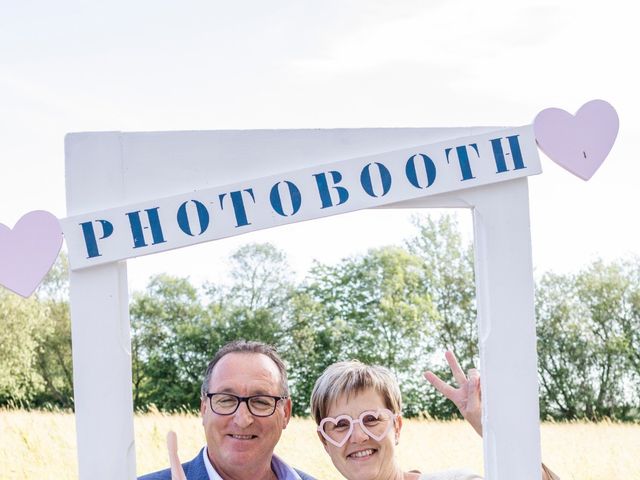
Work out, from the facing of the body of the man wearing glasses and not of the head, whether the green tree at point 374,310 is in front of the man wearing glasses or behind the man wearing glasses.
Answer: behind

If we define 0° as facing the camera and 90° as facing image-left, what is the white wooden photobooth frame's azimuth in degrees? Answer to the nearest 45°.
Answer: approximately 0°

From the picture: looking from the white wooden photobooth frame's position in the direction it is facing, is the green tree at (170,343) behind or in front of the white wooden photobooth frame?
behind

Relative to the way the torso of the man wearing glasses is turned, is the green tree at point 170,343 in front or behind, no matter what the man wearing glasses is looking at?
behind

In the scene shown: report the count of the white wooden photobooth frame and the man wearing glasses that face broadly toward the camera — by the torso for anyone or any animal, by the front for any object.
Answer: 2

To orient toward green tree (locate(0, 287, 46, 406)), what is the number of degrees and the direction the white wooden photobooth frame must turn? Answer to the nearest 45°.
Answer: approximately 180°

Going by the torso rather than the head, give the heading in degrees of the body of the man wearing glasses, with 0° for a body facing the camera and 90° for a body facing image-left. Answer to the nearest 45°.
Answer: approximately 0°

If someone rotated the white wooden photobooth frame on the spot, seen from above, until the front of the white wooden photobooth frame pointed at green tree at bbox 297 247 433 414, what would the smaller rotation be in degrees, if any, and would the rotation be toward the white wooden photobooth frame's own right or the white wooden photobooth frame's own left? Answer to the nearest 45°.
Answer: approximately 180°

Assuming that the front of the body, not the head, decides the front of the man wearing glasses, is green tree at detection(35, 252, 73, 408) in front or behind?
behind
